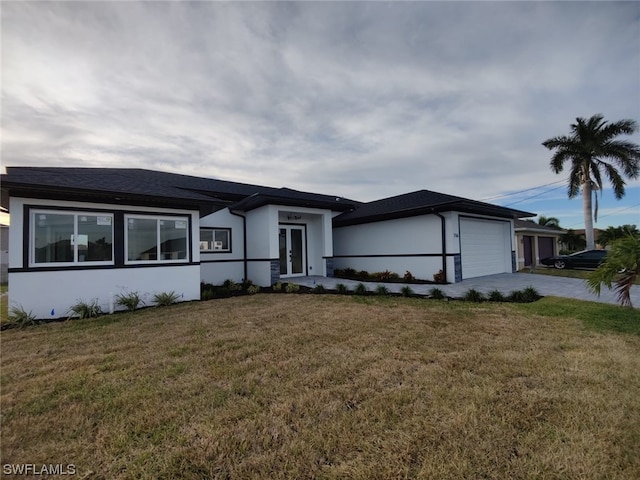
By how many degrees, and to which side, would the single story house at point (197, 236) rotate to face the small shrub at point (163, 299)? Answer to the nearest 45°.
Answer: approximately 45° to its right

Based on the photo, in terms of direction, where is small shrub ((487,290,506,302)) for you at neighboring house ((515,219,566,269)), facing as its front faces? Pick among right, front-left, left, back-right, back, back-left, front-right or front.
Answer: front-right

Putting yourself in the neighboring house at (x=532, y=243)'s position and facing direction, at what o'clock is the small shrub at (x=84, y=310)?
The small shrub is roughly at 2 o'clock from the neighboring house.

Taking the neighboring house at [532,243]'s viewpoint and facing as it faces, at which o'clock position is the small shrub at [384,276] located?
The small shrub is roughly at 2 o'clock from the neighboring house.

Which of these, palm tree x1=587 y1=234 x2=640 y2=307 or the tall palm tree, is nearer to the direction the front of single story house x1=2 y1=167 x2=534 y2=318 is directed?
the palm tree

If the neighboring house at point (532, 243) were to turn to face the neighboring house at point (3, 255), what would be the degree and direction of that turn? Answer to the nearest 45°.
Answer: approximately 90° to its right

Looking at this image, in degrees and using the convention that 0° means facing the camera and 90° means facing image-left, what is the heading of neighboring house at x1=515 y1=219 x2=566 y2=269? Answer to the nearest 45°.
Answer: approximately 315°

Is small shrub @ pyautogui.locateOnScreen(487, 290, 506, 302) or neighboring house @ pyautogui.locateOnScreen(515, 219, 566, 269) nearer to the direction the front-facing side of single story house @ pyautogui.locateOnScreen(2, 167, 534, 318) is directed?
the small shrub

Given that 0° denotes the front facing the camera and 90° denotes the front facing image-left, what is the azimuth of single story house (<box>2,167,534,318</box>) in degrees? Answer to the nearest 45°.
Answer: approximately 315°

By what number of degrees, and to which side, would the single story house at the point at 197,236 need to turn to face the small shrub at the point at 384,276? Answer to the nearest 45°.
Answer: approximately 45° to its left

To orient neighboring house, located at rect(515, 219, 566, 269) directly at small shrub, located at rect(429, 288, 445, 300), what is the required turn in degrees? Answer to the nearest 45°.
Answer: approximately 45° to its right

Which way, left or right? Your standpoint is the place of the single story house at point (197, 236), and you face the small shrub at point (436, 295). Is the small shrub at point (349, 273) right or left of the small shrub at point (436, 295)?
left

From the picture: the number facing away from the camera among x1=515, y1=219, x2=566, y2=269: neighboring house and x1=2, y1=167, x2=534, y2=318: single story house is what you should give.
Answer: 0

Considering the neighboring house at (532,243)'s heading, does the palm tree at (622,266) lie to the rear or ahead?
ahead

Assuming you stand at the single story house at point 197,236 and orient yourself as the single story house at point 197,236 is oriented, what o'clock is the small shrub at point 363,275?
The small shrub is roughly at 10 o'clock from the single story house.

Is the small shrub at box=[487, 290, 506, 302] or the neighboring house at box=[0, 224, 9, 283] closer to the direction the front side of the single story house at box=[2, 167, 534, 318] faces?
the small shrub

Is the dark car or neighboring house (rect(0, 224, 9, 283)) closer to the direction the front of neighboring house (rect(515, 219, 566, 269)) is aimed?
the dark car
